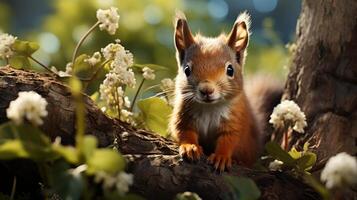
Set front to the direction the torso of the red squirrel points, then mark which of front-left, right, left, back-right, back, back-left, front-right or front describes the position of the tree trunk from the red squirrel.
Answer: left

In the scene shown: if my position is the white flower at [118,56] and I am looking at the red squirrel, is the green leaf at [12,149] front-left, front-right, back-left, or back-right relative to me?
back-right

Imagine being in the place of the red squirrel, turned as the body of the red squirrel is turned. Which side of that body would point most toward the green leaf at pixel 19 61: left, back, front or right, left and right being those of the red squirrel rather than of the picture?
right

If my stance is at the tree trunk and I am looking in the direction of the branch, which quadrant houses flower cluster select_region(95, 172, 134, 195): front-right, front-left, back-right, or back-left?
front-left

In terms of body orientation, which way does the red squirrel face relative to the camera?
toward the camera

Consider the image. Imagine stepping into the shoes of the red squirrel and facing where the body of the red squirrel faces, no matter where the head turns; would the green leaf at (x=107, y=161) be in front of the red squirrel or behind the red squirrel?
in front
